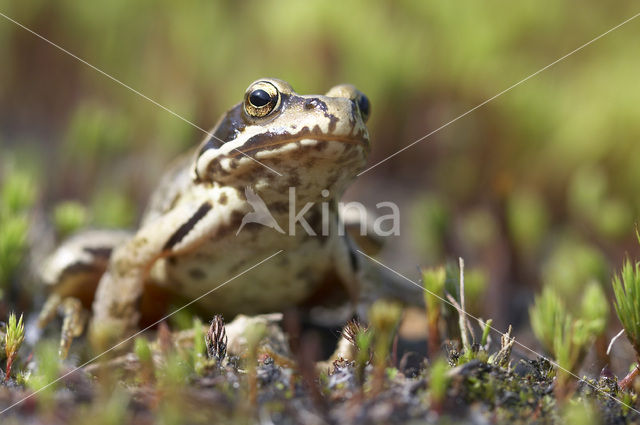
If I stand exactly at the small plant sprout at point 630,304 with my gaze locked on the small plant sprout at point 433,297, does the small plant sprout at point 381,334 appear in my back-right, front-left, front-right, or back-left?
front-left

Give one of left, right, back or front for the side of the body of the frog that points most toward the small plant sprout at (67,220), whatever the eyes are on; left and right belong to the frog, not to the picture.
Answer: back

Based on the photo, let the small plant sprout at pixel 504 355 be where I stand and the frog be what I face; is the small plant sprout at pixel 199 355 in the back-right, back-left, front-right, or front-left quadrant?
front-left

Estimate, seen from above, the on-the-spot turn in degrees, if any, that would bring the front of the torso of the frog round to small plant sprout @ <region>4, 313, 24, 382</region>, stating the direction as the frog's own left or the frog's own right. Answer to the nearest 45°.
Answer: approximately 90° to the frog's own right

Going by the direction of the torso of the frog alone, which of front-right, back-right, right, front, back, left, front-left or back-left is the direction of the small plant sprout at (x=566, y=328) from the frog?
front

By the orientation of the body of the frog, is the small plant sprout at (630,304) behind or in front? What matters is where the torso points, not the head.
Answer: in front

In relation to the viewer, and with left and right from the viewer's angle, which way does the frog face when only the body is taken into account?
facing the viewer and to the right of the viewer

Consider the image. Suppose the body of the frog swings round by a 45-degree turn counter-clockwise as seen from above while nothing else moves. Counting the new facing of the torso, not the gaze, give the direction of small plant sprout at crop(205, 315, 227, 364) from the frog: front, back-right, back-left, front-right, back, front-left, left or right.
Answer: right

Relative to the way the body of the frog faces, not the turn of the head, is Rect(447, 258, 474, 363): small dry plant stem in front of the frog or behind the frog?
in front

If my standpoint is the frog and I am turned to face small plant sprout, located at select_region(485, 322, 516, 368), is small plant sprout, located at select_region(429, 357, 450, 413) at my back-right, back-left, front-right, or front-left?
front-right
